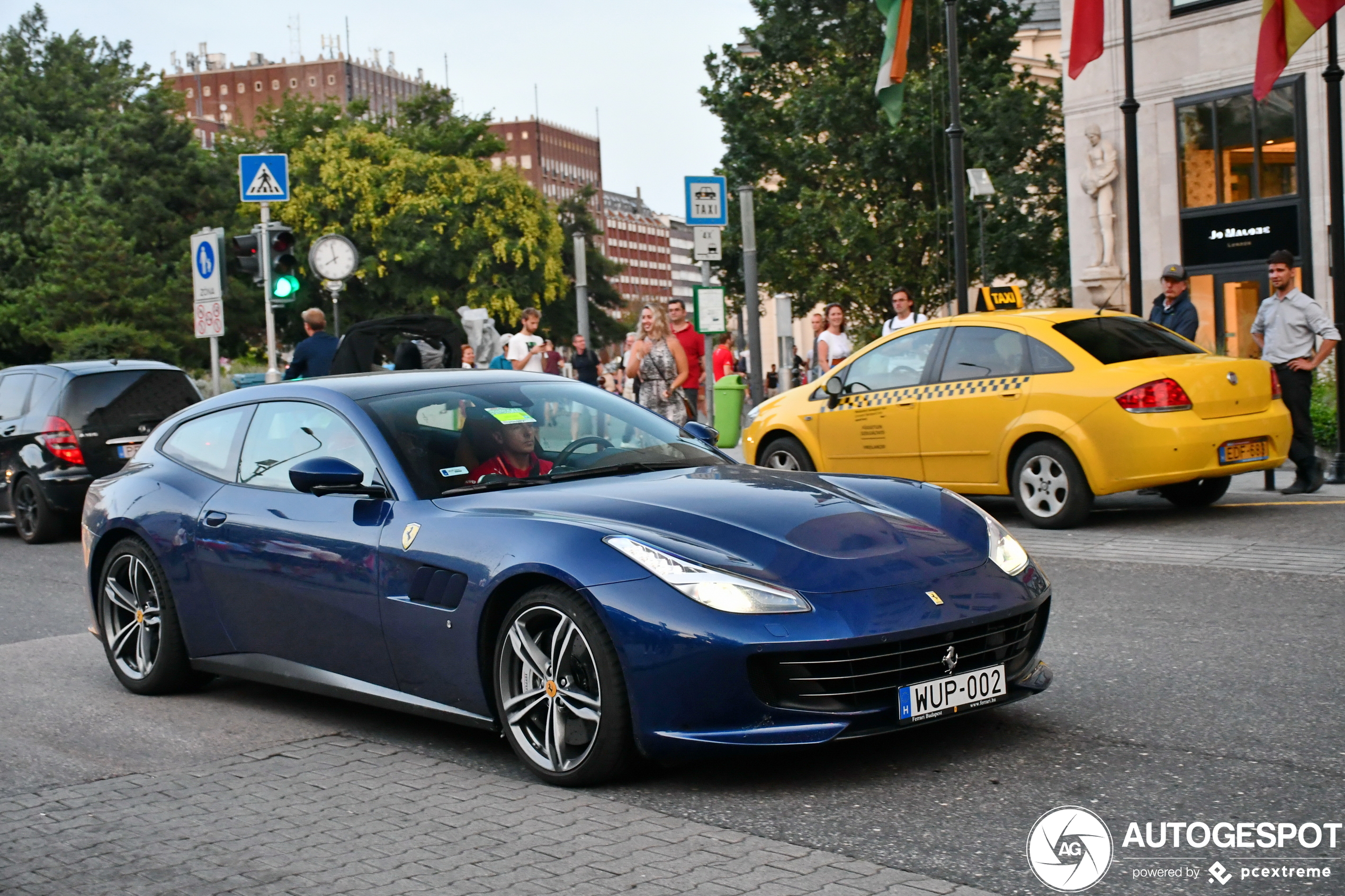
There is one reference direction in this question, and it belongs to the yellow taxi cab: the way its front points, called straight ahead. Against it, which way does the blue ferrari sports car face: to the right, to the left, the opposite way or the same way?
the opposite way

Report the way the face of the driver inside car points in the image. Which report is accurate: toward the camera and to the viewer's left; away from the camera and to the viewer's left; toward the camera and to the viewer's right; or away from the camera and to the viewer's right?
toward the camera and to the viewer's right

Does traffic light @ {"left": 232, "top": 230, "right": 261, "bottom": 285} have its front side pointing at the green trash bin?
no

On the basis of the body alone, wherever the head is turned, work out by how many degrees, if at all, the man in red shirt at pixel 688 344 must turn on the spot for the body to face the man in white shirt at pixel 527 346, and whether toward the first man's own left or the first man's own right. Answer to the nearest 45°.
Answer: approximately 90° to the first man's own right

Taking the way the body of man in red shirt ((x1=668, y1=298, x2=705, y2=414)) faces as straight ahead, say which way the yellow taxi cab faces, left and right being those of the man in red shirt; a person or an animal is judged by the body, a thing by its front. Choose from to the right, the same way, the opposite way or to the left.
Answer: to the right

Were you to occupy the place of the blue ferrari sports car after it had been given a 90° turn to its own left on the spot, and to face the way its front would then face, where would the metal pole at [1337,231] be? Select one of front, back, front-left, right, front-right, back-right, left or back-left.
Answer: front

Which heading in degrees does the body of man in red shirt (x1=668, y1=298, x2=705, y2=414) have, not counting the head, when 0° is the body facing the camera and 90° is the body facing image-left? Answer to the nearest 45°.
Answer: approximately 45°

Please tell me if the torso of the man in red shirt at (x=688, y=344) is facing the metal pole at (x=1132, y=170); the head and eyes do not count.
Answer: no

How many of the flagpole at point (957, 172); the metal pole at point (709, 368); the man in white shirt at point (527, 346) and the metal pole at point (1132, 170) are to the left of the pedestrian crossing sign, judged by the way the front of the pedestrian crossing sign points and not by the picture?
4

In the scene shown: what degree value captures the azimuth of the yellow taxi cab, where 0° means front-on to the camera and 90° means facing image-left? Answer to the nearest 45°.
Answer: approximately 135°

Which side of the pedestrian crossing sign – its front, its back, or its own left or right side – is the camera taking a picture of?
front

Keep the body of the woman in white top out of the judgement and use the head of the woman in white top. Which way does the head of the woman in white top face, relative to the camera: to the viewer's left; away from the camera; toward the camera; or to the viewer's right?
toward the camera

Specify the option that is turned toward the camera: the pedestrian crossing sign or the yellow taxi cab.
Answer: the pedestrian crossing sign
